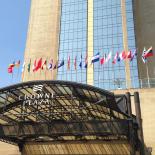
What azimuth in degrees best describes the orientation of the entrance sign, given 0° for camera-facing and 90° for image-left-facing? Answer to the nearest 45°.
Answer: approximately 0°
